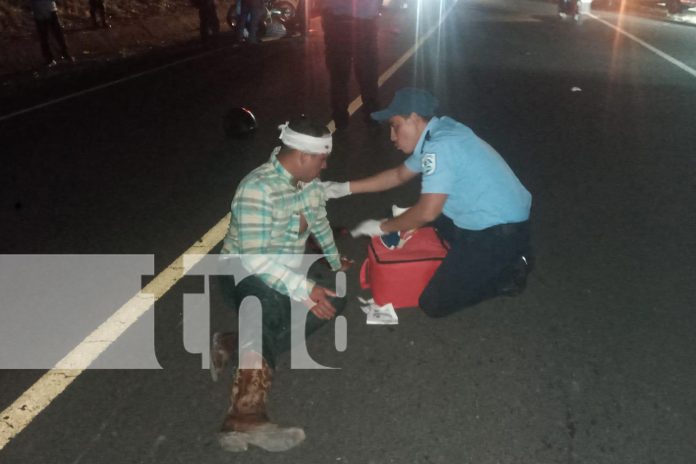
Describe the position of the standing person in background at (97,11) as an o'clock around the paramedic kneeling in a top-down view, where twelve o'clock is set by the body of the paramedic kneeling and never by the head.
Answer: The standing person in background is roughly at 2 o'clock from the paramedic kneeling.

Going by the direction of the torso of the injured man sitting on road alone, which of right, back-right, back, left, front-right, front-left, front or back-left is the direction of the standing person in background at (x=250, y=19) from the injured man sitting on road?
back-left

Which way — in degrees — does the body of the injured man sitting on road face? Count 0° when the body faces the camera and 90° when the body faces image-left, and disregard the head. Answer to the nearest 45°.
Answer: approximately 315°

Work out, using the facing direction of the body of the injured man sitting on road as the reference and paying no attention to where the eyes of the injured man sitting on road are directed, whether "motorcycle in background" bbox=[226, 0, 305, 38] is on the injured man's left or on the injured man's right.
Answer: on the injured man's left

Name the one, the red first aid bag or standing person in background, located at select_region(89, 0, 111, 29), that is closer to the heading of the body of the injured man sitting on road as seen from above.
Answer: the red first aid bag

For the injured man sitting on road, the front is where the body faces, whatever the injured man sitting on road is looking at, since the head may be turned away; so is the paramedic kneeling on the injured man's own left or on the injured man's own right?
on the injured man's own left

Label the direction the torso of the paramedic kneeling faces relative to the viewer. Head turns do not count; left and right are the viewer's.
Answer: facing to the left of the viewer

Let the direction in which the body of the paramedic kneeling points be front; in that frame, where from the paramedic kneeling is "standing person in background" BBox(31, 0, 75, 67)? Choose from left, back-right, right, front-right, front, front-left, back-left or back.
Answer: front-right

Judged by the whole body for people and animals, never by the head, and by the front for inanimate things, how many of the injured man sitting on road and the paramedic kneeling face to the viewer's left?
1

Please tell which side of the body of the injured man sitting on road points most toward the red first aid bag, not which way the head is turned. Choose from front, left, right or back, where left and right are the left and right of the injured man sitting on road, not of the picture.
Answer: left

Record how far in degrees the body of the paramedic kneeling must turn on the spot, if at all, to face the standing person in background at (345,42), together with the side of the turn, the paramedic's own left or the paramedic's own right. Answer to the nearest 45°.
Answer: approximately 90° to the paramedic's own right

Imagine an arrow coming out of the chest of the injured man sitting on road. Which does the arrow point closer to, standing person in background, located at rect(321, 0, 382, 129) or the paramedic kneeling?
the paramedic kneeling
